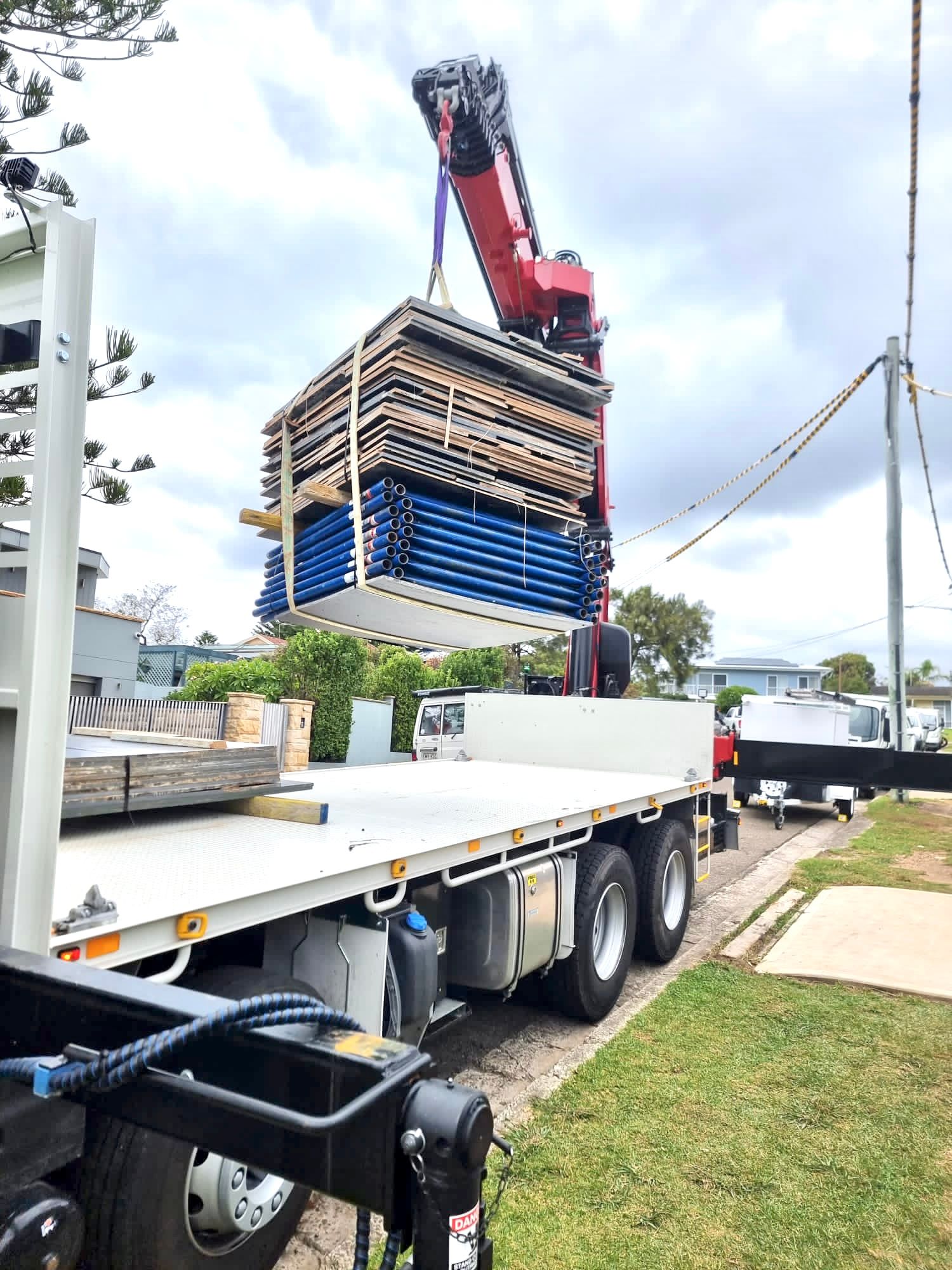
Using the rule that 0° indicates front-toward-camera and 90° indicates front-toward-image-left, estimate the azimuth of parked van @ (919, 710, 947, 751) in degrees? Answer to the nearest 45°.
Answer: approximately 0°

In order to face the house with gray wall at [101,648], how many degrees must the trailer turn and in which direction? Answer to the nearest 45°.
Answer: approximately 90° to its right

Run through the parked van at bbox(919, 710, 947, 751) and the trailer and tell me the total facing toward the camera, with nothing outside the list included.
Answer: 2

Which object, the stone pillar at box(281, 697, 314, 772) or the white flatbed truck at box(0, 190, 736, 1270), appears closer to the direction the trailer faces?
the white flatbed truck

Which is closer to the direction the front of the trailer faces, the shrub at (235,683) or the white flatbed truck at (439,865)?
the white flatbed truck

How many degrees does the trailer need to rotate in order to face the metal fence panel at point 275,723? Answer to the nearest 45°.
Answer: approximately 90° to its right

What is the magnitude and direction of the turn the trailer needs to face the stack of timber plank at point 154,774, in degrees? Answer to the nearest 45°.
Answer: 0° — it already faces it
